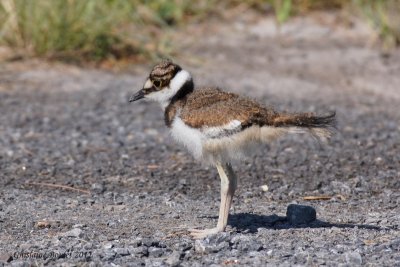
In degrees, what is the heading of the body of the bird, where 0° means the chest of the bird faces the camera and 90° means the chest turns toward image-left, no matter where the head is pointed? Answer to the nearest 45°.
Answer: approximately 90°

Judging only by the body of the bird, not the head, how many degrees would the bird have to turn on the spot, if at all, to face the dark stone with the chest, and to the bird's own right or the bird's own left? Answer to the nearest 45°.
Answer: approximately 135° to the bird's own right
